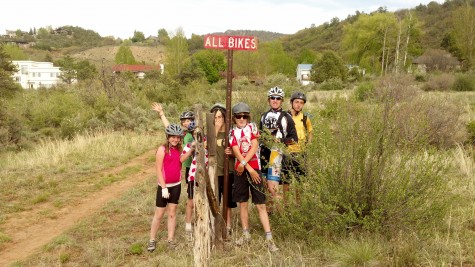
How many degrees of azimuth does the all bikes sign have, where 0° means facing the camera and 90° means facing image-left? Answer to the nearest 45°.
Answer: approximately 0°

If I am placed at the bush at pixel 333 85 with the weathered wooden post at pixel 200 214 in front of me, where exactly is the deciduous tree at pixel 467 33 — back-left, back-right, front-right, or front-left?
back-left

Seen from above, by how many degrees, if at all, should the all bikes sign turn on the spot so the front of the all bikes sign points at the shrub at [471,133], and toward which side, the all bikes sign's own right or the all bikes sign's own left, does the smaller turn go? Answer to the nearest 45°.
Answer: approximately 135° to the all bikes sign's own left

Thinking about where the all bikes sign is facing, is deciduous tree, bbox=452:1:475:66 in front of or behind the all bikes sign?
behind

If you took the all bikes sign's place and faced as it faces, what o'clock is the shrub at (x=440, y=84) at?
The shrub is roughly at 7 o'clock from all bikes sign.

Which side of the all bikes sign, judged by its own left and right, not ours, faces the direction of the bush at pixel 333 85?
back
